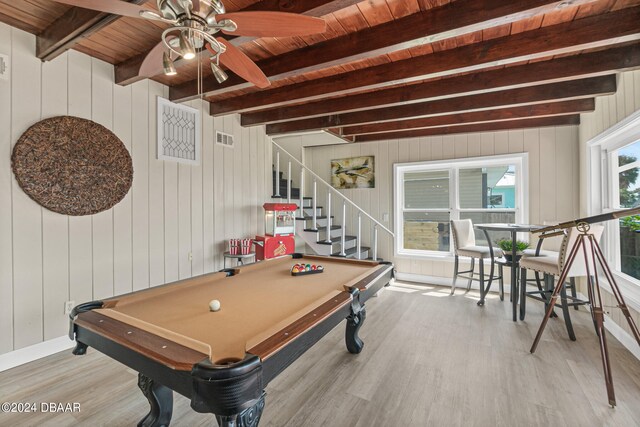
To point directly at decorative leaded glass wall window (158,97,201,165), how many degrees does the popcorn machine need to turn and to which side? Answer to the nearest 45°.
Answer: approximately 90° to its right

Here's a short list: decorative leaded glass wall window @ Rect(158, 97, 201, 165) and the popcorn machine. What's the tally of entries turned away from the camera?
0

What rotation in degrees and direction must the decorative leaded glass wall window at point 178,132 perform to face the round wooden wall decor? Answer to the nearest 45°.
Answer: approximately 90° to its right

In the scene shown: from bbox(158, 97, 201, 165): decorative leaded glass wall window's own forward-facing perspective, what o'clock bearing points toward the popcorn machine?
The popcorn machine is roughly at 10 o'clock from the decorative leaded glass wall window.

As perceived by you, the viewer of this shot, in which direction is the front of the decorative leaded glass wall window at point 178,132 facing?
facing the viewer and to the right of the viewer

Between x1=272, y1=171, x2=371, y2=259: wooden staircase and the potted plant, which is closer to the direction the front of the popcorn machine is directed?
the potted plant

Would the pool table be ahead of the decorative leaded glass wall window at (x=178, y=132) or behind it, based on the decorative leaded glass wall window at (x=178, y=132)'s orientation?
ahead

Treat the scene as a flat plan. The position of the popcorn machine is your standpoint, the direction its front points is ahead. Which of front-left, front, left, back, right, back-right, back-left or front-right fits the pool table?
front-right

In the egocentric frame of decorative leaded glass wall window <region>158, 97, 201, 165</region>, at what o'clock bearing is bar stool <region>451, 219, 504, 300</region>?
The bar stool is roughly at 11 o'clock from the decorative leaded glass wall window.

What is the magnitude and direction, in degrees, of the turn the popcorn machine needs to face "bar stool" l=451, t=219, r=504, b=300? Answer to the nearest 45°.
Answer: approximately 45° to its left
